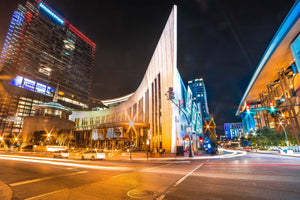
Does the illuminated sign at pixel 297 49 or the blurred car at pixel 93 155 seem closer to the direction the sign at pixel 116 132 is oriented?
the blurred car

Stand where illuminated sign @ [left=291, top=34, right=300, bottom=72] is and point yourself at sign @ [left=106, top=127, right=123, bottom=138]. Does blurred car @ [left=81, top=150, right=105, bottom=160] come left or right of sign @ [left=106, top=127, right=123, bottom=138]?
left

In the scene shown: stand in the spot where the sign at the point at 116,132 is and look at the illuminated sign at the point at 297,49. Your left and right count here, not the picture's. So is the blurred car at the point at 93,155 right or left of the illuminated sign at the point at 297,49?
right

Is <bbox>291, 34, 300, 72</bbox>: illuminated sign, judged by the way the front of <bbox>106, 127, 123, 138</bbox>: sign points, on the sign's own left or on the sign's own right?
on the sign's own left

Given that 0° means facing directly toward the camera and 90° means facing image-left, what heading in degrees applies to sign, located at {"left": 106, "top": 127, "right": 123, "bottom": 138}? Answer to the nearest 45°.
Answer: approximately 0°

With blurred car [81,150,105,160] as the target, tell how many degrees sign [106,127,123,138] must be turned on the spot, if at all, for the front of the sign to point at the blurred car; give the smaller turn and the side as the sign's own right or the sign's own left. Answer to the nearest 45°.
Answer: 0° — it already faces it
